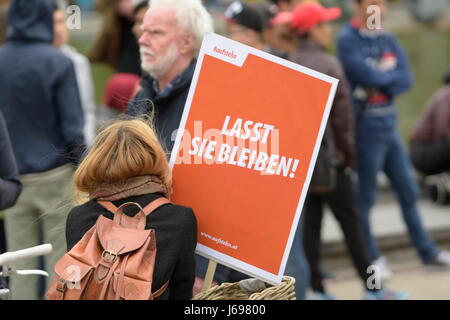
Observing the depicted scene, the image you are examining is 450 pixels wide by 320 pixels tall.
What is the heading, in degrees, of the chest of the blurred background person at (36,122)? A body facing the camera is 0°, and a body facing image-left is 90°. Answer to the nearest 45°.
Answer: approximately 180°

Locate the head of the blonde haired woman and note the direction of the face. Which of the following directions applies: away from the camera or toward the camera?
away from the camera

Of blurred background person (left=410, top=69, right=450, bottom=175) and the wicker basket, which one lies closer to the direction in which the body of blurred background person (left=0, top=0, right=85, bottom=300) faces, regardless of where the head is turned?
the blurred background person

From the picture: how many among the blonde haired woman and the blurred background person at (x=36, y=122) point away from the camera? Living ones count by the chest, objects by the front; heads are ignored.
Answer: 2

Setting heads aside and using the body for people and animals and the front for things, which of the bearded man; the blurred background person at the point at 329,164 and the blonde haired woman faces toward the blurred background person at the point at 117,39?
the blonde haired woman

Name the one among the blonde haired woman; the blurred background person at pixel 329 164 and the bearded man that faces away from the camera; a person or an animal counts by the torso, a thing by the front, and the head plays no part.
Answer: the blonde haired woman

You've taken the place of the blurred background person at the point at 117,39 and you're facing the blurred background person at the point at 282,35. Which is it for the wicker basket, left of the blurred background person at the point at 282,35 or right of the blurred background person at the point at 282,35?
right

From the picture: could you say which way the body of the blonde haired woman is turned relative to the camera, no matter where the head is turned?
away from the camera
